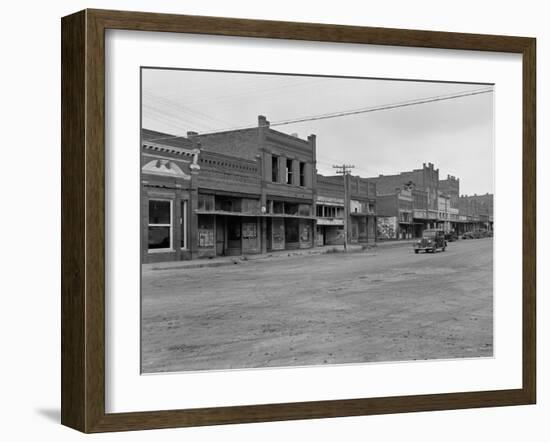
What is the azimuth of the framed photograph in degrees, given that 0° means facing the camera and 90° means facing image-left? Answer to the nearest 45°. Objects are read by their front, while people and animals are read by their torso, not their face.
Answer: approximately 315°
